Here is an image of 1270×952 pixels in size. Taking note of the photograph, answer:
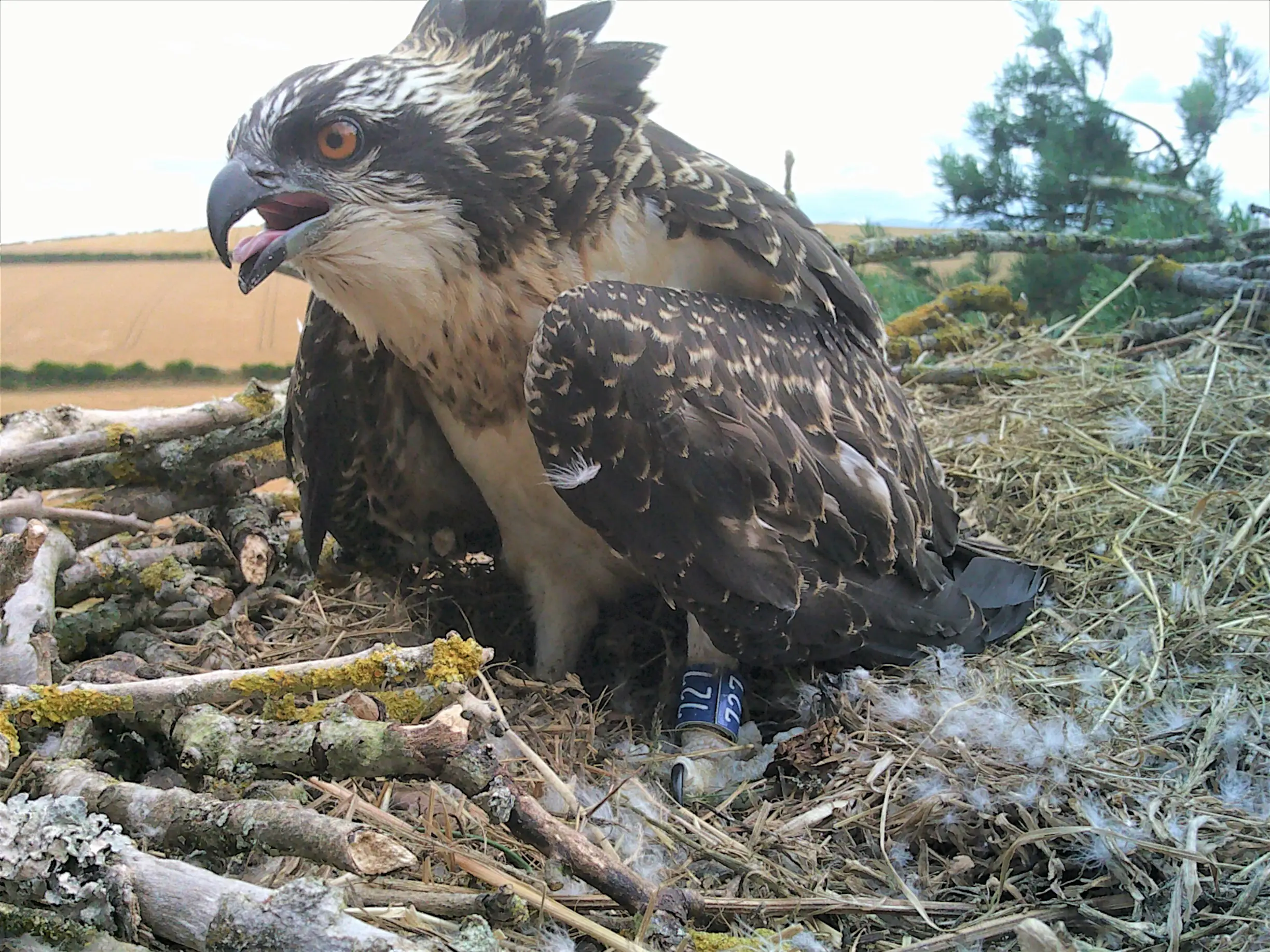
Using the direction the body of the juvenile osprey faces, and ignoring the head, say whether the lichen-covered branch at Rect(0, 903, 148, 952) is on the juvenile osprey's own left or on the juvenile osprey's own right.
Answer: on the juvenile osprey's own left

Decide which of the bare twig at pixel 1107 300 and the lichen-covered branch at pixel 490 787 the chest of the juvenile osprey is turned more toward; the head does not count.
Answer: the lichen-covered branch

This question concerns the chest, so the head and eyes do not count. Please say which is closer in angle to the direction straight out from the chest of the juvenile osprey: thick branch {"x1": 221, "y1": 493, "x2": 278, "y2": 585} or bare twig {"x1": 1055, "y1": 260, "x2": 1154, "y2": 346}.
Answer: the thick branch

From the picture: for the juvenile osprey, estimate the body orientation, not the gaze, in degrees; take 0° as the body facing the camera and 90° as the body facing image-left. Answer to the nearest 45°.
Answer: approximately 90°

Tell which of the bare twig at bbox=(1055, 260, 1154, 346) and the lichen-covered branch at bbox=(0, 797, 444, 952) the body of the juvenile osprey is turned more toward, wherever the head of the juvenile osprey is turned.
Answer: the lichen-covered branch

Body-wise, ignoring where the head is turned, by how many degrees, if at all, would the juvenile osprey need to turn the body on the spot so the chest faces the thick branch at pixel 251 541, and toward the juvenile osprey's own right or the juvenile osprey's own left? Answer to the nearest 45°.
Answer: approximately 45° to the juvenile osprey's own right

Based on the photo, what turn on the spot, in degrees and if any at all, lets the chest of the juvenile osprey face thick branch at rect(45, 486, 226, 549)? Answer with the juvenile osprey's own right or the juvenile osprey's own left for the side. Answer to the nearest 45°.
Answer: approximately 45° to the juvenile osprey's own right

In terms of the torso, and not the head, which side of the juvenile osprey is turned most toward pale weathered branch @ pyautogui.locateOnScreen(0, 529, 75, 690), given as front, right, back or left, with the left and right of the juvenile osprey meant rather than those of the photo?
front
